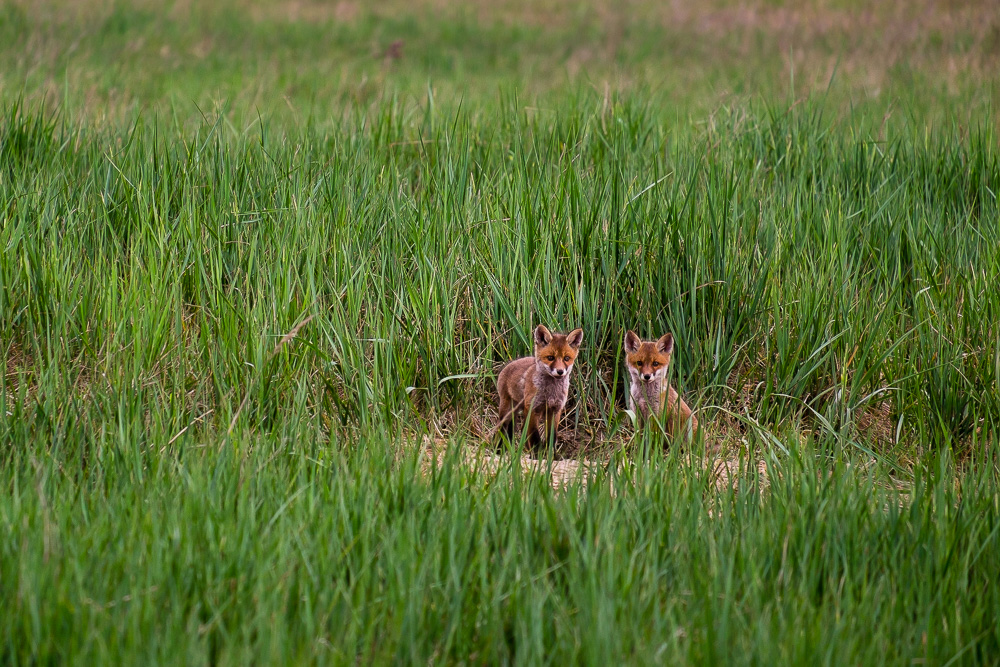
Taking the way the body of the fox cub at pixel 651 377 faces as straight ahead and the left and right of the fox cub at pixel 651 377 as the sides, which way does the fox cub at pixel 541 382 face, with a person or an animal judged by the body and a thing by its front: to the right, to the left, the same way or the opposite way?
to the left

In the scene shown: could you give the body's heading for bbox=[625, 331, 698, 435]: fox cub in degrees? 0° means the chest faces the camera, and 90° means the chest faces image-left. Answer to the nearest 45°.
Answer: approximately 45°

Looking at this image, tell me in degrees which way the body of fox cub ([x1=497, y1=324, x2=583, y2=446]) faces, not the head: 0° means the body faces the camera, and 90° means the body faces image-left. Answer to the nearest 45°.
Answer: approximately 315°
